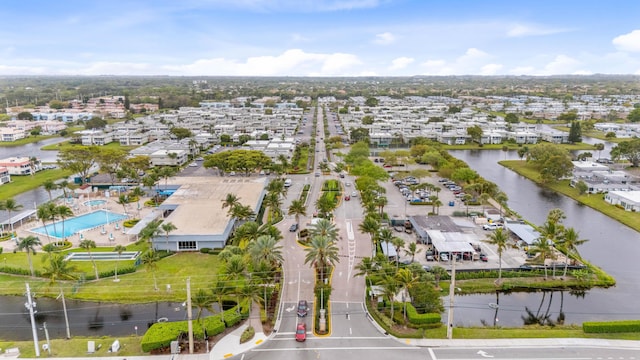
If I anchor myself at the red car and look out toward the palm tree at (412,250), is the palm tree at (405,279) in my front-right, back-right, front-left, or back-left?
front-right

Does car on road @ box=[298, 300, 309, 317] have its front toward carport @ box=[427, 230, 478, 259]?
no

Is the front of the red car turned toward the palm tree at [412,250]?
no

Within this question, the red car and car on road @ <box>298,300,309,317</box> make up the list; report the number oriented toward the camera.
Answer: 2

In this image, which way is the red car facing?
toward the camera

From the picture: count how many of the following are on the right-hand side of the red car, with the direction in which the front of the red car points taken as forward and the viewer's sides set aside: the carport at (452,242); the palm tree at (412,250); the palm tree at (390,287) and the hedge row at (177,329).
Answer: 1

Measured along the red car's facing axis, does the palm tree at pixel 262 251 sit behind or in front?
behind

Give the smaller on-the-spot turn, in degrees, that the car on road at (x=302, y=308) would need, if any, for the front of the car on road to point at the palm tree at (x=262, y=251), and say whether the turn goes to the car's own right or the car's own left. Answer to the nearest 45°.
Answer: approximately 135° to the car's own right

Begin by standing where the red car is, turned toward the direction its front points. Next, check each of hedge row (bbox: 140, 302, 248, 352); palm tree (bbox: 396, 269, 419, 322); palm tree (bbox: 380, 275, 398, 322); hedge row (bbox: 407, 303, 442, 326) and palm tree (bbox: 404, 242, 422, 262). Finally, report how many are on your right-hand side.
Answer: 1

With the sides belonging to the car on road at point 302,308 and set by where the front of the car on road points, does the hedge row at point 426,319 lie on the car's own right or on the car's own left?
on the car's own left

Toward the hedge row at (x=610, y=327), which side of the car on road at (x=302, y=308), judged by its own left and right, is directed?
left

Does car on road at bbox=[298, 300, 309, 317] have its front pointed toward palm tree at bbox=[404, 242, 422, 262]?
no

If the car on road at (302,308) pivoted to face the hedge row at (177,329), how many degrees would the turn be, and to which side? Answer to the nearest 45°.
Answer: approximately 90° to its right

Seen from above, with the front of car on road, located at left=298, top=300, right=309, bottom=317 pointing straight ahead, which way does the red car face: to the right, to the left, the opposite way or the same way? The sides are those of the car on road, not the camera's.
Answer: the same way

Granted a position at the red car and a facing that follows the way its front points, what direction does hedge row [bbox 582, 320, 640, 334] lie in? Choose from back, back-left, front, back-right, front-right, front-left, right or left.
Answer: left

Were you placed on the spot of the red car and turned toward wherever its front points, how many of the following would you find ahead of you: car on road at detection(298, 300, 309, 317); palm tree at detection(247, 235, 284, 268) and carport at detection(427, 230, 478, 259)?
0
